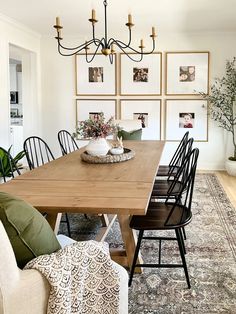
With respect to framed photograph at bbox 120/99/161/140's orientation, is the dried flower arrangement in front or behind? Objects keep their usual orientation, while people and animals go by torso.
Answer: in front

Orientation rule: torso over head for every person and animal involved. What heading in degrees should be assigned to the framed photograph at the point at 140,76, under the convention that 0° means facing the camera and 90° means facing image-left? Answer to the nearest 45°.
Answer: approximately 0°

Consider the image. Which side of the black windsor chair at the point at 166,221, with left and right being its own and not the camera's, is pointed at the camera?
left

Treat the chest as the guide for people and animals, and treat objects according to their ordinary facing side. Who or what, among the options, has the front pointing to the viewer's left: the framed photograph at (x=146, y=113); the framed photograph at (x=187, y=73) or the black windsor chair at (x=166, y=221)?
the black windsor chair

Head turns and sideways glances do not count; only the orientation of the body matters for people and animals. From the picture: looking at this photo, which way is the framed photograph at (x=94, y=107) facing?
toward the camera

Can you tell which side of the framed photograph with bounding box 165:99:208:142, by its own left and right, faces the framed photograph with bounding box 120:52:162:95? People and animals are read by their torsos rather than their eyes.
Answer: right

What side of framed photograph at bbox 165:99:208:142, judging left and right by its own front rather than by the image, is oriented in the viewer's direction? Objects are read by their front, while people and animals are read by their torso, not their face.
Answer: front

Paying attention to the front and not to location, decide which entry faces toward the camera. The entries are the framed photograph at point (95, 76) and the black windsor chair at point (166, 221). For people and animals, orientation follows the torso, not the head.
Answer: the framed photograph

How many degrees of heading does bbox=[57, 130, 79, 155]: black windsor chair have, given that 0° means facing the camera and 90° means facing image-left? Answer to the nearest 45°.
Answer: approximately 315°

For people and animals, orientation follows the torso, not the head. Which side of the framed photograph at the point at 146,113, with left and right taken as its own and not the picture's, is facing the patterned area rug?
front

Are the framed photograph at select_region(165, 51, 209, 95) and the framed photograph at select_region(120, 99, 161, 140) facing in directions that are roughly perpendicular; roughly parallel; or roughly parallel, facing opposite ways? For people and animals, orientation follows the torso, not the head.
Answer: roughly parallel

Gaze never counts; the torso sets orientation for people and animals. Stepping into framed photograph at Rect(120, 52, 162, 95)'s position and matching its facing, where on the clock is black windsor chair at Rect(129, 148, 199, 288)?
The black windsor chair is roughly at 12 o'clock from the framed photograph.

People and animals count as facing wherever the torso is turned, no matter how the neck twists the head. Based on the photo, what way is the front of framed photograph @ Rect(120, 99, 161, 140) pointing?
toward the camera

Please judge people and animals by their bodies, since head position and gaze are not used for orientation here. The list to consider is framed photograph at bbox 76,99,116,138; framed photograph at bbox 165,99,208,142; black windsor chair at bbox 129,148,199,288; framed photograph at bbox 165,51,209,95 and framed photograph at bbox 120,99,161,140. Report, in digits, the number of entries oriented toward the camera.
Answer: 4

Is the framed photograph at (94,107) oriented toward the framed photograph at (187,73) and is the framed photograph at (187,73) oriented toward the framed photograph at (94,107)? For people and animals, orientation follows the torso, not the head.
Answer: no

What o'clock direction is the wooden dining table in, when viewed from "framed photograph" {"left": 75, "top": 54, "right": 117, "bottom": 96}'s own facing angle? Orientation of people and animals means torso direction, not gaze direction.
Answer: The wooden dining table is roughly at 12 o'clock from the framed photograph.

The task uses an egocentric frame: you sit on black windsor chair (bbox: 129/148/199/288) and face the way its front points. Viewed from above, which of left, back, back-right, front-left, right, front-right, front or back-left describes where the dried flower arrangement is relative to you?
front-right

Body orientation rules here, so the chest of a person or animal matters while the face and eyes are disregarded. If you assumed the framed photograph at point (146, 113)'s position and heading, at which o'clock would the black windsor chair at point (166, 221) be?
The black windsor chair is roughly at 12 o'clock from the framed photograph.
